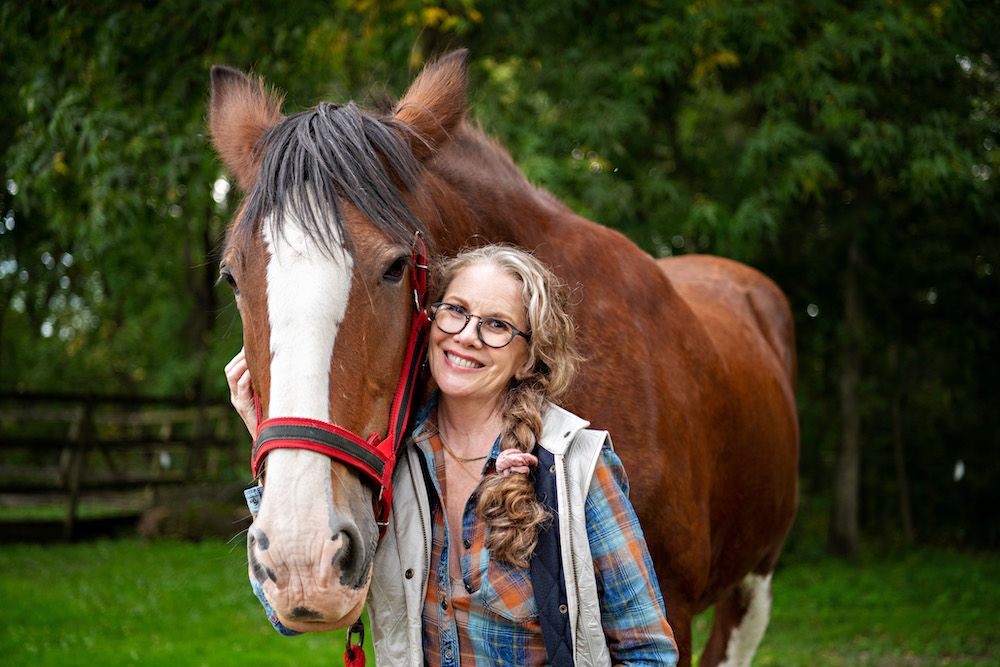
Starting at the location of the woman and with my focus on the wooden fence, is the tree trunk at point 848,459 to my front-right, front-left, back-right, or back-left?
front-right

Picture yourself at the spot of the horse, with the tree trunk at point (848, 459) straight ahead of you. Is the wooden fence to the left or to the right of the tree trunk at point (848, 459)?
left

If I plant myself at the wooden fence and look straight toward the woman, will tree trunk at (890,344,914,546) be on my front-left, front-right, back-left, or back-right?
front-left

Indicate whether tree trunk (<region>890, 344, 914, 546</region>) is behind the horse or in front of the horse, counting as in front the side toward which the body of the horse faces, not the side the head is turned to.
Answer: behind

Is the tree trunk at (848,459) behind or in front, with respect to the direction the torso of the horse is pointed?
behind

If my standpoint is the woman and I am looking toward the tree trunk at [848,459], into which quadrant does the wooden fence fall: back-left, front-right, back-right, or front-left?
front-left

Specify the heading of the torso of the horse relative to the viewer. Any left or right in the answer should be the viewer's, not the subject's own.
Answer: facing the viewer and to the left of the viewer
